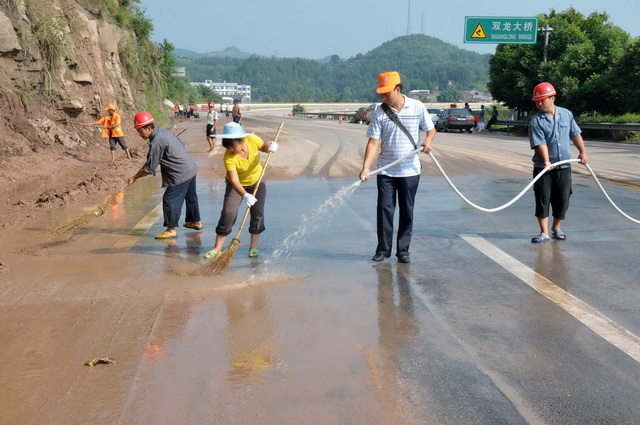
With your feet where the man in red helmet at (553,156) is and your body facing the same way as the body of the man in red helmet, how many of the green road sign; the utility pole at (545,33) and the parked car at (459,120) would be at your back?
3

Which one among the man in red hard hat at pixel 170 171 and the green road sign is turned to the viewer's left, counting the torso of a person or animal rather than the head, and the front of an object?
the man in red hard hat

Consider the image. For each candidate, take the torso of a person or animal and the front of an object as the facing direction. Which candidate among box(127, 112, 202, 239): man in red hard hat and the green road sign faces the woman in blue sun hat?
the green road sign

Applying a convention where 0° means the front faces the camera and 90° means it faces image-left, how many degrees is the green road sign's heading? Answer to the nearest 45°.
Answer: approximately 0°

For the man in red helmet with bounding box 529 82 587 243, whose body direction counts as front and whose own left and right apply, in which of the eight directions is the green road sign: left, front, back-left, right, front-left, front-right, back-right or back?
back

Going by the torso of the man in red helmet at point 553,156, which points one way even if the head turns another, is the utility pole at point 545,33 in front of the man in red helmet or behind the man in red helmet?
behind

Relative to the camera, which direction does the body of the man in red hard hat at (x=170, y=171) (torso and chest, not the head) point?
to the viewer's left

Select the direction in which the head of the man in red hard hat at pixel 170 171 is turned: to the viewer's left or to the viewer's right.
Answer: to the viewer's left
